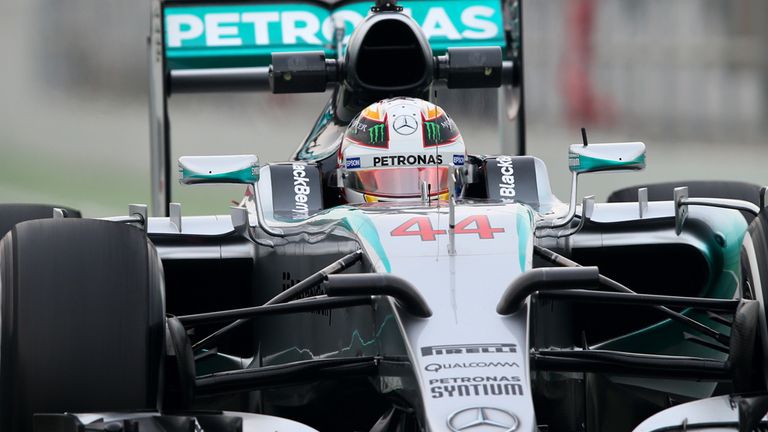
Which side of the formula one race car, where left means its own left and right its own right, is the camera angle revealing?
front
